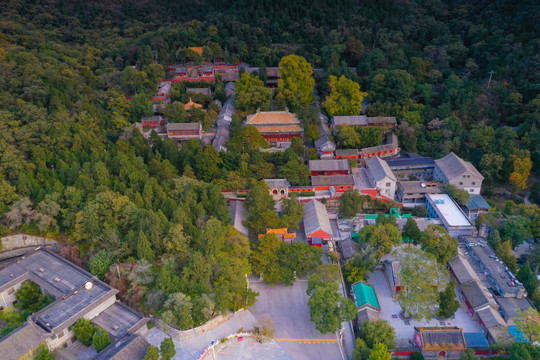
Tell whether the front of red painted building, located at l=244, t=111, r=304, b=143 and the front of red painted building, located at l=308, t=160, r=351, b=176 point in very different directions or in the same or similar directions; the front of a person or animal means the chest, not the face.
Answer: same or similar directions

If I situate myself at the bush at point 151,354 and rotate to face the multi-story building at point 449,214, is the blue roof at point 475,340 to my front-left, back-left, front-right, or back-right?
front-right

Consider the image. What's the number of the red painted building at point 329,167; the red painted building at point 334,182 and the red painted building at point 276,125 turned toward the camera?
3

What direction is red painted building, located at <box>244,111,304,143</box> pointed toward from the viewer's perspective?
toward the camera

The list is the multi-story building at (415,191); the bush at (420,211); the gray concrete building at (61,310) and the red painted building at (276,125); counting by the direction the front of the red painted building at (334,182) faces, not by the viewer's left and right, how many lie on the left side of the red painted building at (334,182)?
2

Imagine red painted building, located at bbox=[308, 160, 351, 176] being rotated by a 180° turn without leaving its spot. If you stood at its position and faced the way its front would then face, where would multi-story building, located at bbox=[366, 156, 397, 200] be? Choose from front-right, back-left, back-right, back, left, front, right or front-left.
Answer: right

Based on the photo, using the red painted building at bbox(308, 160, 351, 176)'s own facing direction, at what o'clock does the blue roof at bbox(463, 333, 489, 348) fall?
The blue roof is roughly at 11 o'clock from the red painted building.

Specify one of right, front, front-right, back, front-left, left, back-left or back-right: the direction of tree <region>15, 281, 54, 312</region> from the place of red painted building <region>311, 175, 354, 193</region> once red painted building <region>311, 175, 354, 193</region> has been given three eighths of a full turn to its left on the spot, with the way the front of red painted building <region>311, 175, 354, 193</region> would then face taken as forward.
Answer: back

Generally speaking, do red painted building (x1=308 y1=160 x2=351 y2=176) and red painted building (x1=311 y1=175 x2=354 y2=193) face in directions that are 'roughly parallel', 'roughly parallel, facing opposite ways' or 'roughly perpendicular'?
roughly parallel

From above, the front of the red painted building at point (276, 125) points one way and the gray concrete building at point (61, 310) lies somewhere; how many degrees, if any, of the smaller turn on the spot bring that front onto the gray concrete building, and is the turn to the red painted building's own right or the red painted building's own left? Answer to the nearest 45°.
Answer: approximately 45° to the red painted building's own right

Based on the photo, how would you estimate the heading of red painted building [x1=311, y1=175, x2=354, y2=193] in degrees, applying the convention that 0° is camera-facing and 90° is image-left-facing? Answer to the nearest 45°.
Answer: approximately 0°

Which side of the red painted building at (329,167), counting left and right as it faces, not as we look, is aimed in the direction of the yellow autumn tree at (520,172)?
left

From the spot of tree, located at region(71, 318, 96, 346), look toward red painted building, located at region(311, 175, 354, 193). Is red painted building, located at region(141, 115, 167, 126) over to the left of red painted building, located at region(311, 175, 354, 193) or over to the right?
left

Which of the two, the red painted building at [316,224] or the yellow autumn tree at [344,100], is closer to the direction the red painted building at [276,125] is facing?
the red painted building

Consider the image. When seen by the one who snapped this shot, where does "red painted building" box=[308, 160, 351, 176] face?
facing the viewer

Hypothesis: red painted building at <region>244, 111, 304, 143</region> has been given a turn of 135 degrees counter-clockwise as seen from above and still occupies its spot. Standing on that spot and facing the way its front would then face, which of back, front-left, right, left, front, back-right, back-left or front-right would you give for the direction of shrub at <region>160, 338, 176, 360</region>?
back-right

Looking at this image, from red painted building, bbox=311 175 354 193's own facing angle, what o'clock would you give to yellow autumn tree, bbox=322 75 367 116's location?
The yellow autumn tree is roughly at 6 o'clock from the red painted building.

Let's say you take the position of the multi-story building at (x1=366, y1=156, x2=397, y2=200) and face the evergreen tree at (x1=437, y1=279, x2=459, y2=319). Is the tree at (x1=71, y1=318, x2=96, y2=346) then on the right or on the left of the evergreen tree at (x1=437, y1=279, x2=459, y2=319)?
right

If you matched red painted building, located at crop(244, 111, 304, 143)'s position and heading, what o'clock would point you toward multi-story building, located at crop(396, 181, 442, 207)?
The multi-story building is roughly at 10 o'clock from the red painted building.

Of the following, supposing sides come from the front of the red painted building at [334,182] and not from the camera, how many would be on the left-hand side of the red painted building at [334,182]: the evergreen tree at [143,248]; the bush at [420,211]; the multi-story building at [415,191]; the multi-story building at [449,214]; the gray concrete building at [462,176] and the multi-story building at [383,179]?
5
